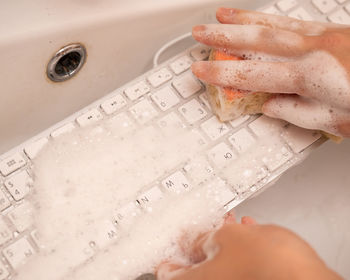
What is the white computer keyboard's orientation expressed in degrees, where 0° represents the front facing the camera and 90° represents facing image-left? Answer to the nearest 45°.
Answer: approximately 315°

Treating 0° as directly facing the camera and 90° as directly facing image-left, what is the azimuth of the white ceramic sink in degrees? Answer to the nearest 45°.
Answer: approximately 315°
